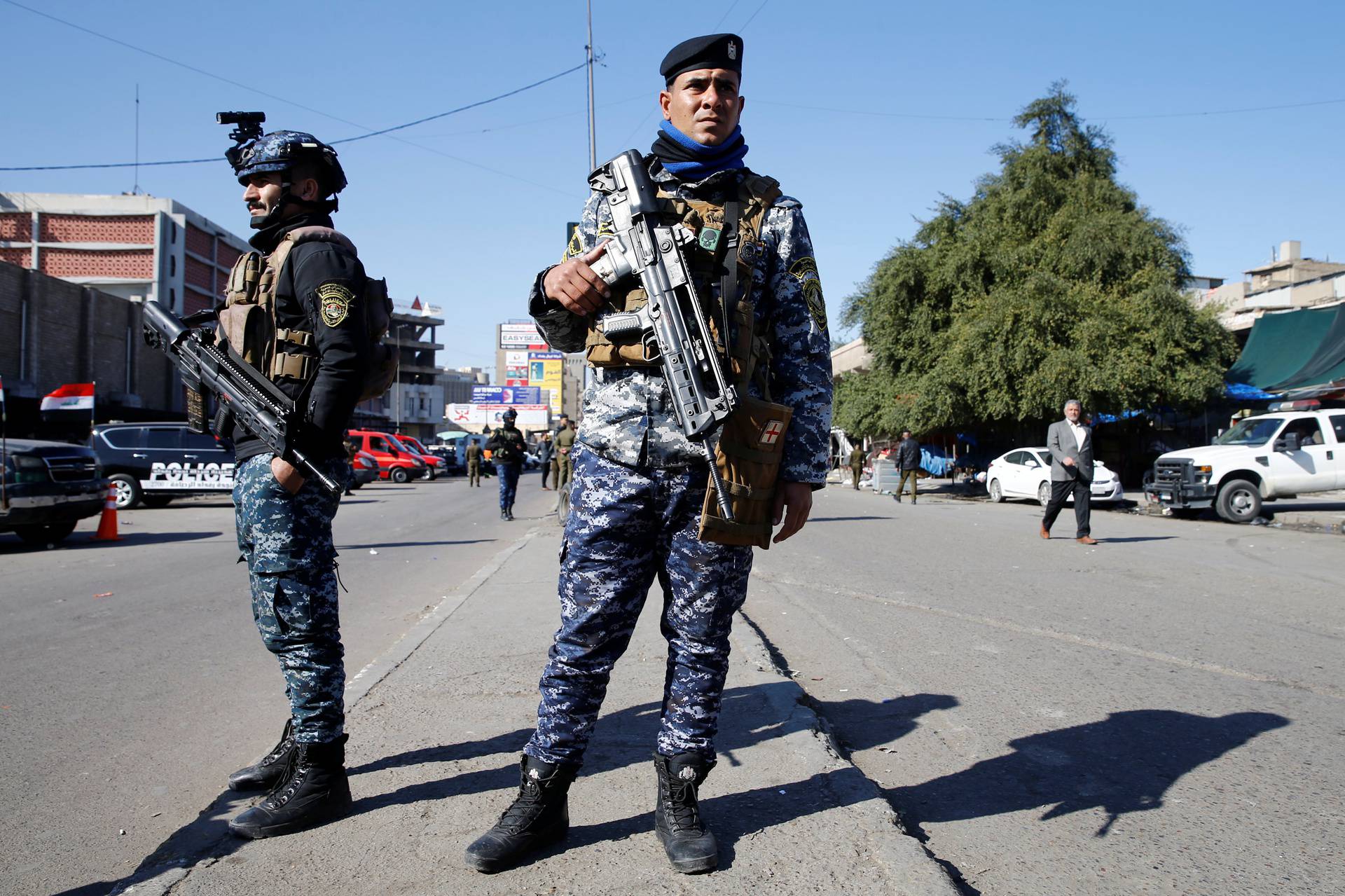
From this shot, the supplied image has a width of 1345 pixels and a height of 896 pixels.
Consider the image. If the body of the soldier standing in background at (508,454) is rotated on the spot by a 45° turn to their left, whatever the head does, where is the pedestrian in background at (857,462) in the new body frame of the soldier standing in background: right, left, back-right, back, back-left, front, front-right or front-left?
left

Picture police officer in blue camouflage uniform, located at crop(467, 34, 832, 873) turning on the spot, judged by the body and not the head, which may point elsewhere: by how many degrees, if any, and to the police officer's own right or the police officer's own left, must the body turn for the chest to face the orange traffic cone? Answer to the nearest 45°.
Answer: approximately 135° to the police officer's own right

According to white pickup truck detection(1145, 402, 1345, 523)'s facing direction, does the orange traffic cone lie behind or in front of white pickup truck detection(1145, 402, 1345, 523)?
in front

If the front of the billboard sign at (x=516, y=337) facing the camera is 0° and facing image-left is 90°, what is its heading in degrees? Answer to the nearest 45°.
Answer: approximately 0°

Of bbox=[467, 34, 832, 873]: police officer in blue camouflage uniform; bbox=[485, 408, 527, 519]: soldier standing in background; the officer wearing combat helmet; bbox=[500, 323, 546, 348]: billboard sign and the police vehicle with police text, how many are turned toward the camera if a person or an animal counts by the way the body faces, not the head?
3

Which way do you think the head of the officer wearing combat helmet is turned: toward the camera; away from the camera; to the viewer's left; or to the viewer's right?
to the viewer's left

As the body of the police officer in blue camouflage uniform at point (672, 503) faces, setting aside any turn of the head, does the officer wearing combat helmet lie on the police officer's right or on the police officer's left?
on the police officer's right

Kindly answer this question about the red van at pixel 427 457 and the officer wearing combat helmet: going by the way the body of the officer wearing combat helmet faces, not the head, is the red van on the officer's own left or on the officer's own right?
on the officer's own right
